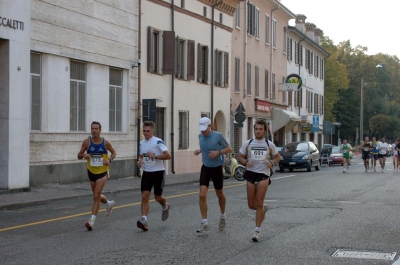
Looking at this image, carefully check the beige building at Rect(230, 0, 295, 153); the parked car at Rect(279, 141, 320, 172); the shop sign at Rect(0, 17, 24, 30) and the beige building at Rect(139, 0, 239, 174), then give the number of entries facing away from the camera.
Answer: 0

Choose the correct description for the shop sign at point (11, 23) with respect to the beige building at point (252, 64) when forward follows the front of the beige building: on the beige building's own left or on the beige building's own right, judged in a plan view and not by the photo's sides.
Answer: on the beige building's own right

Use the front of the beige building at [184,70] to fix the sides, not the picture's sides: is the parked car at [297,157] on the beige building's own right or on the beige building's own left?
on the beige building's own left

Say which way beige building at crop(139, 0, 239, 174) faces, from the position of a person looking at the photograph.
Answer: facing the viewer and to the right of the viewer

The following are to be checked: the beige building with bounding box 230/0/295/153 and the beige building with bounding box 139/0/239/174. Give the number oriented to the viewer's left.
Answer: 0

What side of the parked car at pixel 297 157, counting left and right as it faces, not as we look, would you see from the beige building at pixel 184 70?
front

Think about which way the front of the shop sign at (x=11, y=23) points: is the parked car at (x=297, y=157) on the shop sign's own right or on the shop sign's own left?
on the shop sign's own left

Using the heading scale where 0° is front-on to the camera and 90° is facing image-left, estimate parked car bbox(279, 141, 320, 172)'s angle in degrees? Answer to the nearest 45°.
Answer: approximately 45°

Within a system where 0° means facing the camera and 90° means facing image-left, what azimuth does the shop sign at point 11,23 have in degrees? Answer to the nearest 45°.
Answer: approximately 315°

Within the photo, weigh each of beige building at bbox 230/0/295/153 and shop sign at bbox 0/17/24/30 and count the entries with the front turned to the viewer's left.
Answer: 0

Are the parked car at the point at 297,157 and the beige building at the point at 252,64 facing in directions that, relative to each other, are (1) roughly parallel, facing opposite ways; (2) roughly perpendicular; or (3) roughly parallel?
roughly perpendicular

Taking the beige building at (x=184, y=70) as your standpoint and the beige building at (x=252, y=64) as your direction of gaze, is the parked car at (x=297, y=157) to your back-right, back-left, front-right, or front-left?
front-right

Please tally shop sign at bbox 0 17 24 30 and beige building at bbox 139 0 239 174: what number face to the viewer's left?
0
